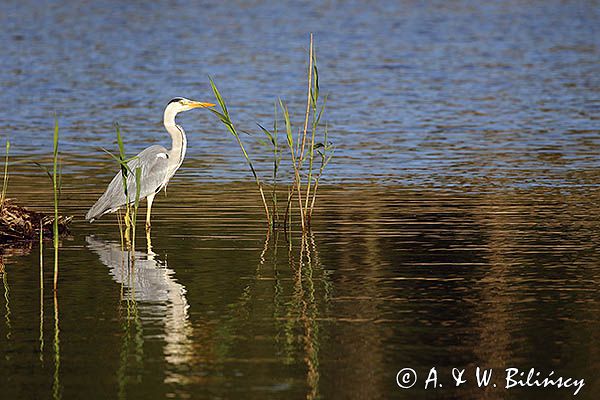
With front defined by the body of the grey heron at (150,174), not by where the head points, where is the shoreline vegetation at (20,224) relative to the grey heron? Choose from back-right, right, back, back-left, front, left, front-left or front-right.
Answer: back-right

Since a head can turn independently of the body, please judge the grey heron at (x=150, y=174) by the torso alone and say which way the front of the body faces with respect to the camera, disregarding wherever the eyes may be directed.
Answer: to the viewer's right
